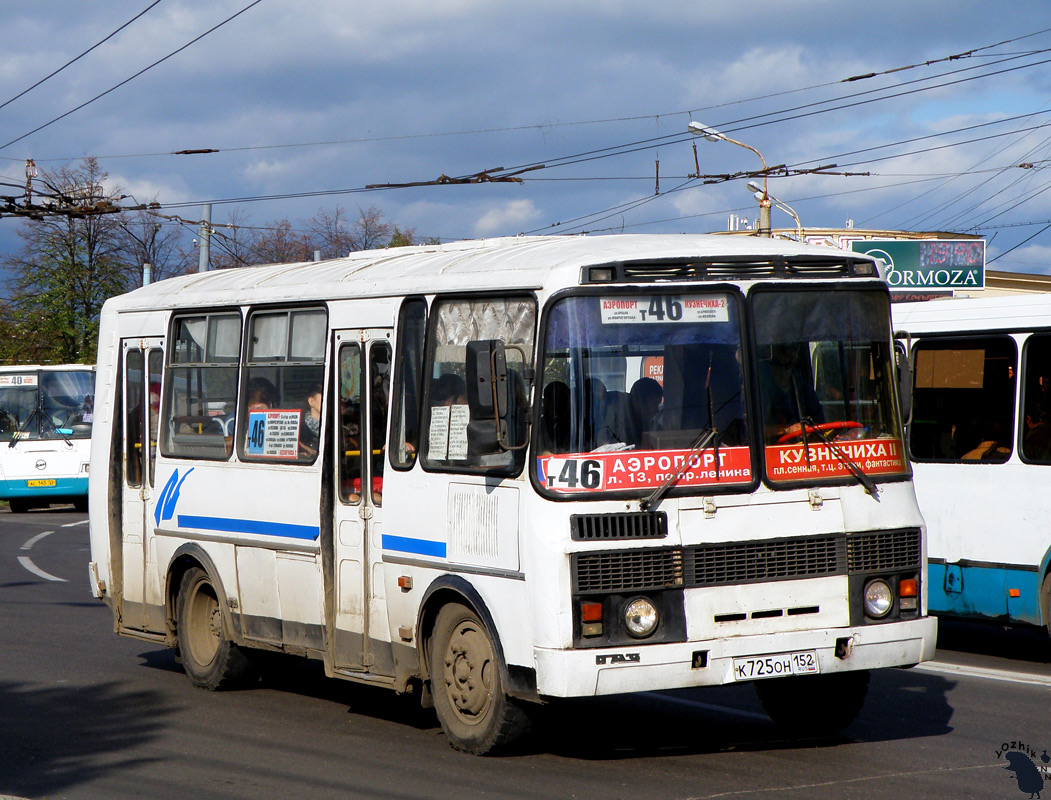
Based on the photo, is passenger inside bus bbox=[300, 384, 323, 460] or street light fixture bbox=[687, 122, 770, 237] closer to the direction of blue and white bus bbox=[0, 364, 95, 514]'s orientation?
the passenger inside bus

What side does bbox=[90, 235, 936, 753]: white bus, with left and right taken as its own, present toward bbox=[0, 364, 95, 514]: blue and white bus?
back

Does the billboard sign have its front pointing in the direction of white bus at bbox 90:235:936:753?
yes

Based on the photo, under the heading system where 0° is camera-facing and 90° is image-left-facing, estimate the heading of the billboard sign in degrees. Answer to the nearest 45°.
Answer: approximately 0°

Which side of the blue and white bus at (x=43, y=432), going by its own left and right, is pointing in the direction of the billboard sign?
left

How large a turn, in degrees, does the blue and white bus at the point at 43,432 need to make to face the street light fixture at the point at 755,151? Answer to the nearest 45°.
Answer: approximately 90° to its left

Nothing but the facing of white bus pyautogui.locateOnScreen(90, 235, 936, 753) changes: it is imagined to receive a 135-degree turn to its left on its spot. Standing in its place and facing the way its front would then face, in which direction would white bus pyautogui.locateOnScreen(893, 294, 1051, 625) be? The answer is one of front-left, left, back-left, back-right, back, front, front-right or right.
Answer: front-right

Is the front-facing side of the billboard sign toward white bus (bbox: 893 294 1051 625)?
yes

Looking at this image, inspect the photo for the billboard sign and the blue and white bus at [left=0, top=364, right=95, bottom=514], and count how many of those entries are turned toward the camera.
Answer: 2
